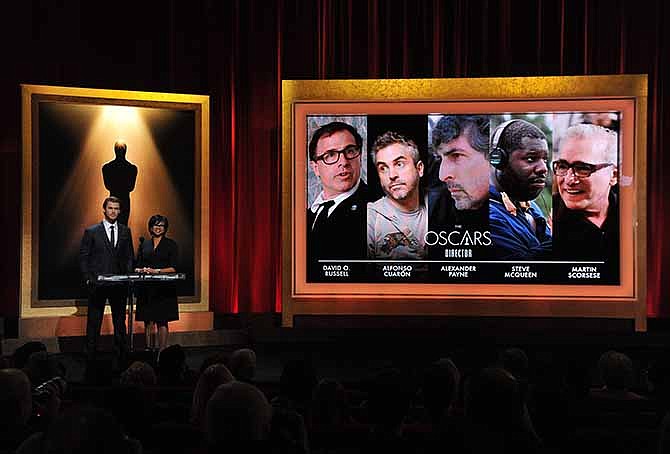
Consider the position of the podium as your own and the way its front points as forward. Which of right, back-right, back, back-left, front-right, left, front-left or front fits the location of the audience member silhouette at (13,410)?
front

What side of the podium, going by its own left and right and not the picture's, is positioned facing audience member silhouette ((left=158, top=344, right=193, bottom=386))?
front

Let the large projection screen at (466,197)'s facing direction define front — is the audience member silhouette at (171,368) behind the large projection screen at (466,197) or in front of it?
in front

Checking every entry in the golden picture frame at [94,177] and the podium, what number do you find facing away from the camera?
0

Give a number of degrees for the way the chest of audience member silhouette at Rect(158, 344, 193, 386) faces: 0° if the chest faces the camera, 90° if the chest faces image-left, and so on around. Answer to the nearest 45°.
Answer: approximately 180°

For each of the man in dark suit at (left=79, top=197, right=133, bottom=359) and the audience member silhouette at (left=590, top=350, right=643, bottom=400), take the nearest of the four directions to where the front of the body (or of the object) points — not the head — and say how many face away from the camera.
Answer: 1

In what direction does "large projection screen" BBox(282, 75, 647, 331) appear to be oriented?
toward the camera

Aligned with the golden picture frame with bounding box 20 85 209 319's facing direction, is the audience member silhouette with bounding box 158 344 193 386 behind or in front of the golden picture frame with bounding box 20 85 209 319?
in front

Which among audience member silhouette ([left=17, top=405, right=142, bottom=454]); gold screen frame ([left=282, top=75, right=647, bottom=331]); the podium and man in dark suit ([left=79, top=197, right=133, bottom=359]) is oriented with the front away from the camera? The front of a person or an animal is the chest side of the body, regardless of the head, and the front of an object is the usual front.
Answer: the audience member silhouette

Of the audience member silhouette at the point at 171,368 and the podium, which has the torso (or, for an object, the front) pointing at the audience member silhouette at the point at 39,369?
the podium

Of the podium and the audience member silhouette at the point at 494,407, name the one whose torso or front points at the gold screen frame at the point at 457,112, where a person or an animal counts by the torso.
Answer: the audience member silhouette

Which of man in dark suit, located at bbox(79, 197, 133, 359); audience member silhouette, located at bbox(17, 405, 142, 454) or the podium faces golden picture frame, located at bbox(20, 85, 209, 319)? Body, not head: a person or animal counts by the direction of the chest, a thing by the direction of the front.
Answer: the audience member silhouette

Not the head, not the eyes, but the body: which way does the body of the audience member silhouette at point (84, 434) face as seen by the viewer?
away from the camera

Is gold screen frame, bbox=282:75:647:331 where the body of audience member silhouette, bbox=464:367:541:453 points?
yes

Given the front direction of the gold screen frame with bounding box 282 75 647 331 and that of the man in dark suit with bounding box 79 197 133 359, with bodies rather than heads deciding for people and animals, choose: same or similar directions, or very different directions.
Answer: same or similar directions

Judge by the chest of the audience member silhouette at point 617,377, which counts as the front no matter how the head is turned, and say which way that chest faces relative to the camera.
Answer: away from the camera

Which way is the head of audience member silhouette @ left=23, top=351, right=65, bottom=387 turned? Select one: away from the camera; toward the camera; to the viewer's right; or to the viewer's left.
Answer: away from the camera

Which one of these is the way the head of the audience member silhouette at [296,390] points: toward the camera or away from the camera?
away from the camera

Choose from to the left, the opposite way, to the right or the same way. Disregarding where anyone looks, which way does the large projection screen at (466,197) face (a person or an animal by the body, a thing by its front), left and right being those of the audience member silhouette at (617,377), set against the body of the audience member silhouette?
the opposite way

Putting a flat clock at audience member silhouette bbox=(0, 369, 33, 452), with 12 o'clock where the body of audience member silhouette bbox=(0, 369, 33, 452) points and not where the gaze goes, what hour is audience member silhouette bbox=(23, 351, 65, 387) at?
audience member silhouette bbox=(23, 351, 65, 387) is roughly at 12 o'clock from audience member silhouette bbox=(0, 369, 33, 452).

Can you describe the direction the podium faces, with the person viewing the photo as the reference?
facing the viewer

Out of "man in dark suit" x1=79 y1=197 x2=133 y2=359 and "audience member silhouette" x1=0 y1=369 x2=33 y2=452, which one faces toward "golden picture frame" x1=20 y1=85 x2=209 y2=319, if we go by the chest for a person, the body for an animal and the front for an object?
the audience member silhouette
